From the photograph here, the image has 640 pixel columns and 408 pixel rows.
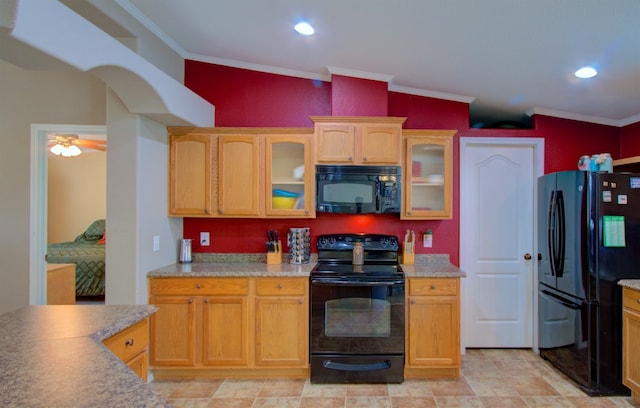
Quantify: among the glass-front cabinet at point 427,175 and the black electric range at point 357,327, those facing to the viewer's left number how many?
0

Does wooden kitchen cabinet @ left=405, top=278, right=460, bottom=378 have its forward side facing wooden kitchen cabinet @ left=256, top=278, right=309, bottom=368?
no

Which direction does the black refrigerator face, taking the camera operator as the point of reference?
facing the viewer and to the left of the viewer

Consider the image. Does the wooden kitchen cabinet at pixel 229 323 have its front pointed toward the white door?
no

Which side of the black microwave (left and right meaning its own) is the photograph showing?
front

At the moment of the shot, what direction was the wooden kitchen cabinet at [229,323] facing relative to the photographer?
facing the viewer

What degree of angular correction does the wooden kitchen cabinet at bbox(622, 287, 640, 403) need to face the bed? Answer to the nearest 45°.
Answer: approximately 45° to its right

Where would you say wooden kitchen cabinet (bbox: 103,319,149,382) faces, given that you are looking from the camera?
facing the viewer and to the right of the viewer

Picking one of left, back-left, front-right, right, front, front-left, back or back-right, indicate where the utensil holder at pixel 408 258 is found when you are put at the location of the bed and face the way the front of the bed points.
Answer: back-left
